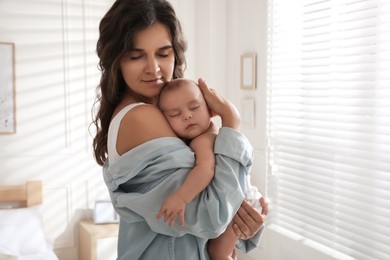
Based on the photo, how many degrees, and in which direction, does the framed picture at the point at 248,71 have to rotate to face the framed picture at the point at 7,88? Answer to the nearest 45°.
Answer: approximately 45° to its right

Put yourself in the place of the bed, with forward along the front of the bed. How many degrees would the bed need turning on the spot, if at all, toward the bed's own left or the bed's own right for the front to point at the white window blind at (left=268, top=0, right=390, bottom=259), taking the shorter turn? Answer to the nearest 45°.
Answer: approximately 45° to the bed's own left

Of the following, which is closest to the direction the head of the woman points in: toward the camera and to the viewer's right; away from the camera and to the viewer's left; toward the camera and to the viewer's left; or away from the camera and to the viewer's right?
toward the camera and to the viewer's right

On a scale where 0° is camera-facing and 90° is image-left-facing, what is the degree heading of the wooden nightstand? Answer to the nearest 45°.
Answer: approximately 0°

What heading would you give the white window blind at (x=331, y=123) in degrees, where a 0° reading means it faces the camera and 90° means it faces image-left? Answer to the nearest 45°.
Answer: approximately 45°

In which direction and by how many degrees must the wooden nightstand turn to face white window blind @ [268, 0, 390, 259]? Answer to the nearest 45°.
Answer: approximately 45° to its left

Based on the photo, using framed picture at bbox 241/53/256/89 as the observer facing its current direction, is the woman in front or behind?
in front

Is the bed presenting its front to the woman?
yes
